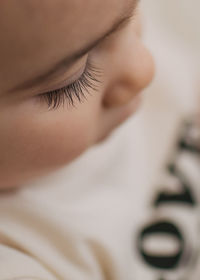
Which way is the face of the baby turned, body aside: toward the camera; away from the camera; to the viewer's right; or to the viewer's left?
to the viewer's right

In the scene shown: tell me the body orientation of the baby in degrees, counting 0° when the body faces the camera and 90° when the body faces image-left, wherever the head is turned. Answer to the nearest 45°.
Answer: approximately 270°
